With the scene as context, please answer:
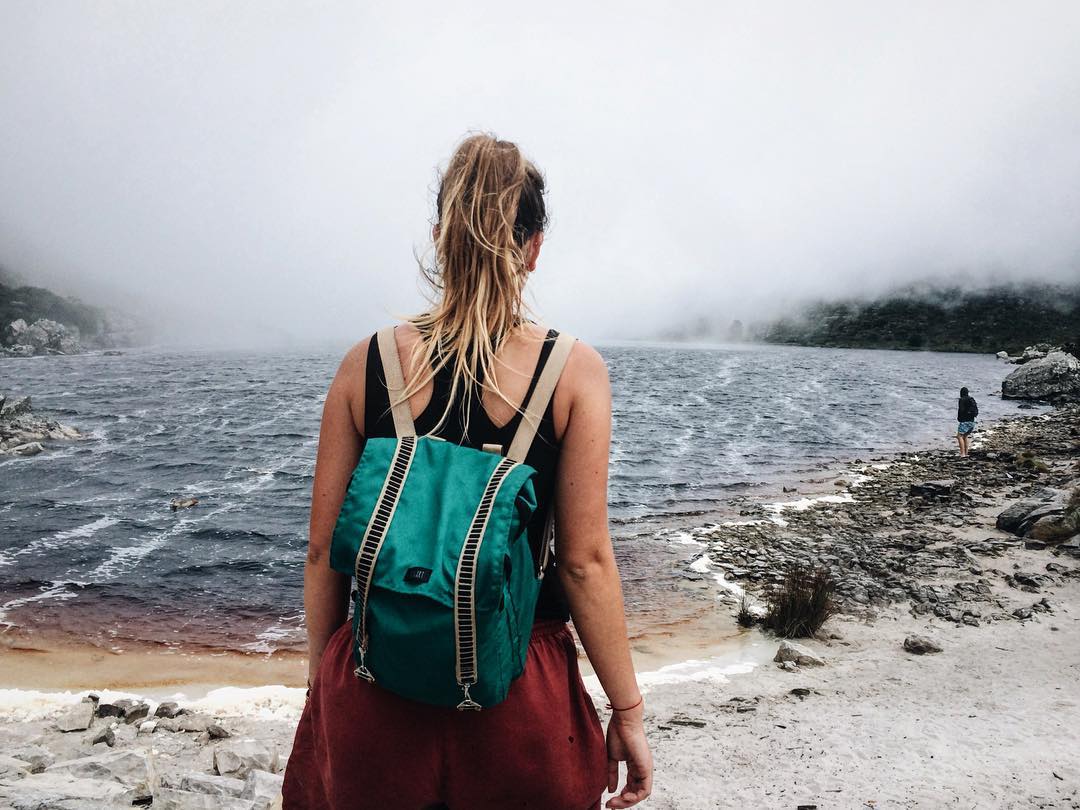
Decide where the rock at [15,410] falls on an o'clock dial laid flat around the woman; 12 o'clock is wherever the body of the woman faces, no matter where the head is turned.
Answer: The rock is roughly at 11 o'clock from the woman.

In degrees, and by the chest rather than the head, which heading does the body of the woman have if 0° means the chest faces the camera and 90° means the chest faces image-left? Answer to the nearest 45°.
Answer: approximately 180°

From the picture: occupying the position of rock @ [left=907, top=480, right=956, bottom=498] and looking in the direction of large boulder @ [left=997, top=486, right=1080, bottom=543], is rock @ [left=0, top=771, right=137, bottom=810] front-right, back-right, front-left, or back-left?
front-right

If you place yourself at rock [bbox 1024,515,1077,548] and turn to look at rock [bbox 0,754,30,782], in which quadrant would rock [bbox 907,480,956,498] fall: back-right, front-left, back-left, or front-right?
back-right

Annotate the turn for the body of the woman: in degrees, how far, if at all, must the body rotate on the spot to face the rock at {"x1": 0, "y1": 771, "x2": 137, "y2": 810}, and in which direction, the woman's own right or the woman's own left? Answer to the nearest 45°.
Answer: approximately 45° to the woman's own left

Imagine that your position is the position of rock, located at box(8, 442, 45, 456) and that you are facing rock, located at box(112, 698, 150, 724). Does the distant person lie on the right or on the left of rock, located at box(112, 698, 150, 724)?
left

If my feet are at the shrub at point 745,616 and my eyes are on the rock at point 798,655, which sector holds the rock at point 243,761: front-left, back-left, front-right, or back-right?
front-right

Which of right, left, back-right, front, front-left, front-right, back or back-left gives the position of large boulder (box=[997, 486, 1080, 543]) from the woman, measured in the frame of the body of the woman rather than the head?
front-right

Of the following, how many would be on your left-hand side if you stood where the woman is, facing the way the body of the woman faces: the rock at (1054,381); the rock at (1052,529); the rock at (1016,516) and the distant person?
0

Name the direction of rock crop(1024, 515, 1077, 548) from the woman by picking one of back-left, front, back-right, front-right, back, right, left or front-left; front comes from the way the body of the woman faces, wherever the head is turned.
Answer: front-right

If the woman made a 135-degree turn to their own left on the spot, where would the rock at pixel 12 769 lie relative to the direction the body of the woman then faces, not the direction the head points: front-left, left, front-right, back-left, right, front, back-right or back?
right

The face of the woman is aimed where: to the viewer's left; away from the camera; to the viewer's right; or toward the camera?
away from the camera

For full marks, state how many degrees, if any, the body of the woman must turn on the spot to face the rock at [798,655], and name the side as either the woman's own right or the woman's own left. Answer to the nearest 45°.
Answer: approximately 45° to the woman's own right

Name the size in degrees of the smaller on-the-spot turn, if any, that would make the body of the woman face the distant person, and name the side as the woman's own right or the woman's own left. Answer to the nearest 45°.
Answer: approximately 45° to the woman's own right

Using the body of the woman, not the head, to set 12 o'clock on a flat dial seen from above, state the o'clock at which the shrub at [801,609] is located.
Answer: The shrub is roughly at 1 o'clock from the woman.
